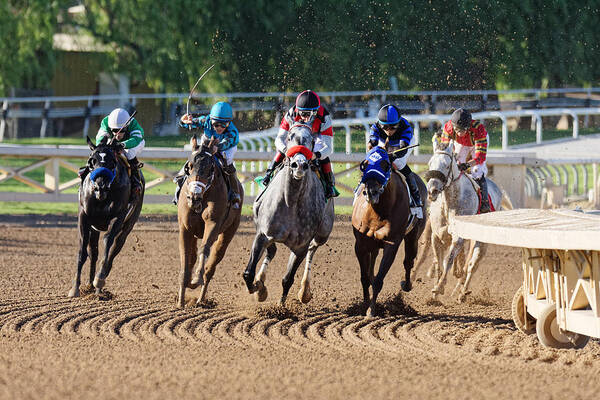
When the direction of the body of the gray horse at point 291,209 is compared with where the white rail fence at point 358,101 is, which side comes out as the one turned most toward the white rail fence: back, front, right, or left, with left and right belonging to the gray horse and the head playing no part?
back

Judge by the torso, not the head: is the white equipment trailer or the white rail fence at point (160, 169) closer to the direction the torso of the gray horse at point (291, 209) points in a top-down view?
the white equipment trailer

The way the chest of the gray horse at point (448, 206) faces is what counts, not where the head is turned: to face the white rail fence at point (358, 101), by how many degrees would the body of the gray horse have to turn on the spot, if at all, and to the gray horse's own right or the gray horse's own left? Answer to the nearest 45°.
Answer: approximately 135° to the gray horse's own right

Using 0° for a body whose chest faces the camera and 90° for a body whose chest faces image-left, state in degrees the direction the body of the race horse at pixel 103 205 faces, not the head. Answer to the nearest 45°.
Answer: approximately 0°

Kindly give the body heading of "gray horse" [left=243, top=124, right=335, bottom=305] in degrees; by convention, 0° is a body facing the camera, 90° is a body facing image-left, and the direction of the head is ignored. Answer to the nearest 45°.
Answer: approximately 0°

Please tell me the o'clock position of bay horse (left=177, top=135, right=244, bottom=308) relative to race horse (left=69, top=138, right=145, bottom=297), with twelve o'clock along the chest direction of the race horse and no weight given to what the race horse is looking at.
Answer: The bay horse is roughly at 10 o'clock from the race horse.

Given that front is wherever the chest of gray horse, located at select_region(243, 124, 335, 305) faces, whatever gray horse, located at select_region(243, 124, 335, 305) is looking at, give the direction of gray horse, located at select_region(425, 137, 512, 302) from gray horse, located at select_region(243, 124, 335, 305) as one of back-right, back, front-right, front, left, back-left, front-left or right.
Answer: back-left

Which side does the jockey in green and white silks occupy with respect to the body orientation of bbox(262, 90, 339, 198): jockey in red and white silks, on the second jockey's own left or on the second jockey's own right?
on the second jockey's own right
